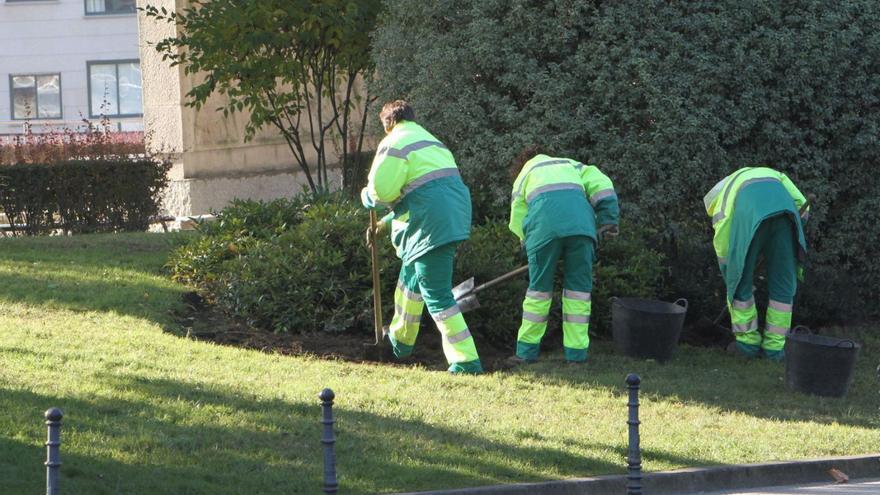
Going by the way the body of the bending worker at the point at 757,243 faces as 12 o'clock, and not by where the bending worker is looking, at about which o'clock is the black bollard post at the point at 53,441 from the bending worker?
The black bollard post is roughly at 7 o'clock from the bending worker.

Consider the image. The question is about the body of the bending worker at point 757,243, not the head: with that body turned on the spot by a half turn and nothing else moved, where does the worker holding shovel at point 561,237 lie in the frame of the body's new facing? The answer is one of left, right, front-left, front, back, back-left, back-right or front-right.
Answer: front-right

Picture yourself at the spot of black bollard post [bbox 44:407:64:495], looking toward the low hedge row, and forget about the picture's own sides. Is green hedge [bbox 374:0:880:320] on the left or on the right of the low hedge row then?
right

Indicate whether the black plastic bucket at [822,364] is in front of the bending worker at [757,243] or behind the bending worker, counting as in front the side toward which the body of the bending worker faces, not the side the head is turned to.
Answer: behind

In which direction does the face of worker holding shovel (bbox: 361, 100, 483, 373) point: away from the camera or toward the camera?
away from the camera

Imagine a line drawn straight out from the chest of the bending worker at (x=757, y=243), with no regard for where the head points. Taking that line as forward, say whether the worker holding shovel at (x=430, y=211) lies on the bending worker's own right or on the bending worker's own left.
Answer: on the bending worker's own left

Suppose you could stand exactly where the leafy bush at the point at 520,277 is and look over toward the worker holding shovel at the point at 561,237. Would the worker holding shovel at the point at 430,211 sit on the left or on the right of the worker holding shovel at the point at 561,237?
right

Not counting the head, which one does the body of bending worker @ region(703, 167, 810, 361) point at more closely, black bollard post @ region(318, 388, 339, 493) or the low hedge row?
the low hedge row

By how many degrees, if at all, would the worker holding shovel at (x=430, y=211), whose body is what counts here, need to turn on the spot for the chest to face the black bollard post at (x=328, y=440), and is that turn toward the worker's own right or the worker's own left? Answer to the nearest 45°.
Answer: approximately 135° to the worker's own left

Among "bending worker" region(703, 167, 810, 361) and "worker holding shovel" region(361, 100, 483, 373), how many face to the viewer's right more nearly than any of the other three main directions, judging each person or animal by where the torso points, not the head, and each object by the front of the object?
0

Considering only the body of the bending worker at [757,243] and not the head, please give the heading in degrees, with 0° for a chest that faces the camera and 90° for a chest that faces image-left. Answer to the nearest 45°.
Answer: approximately 180°

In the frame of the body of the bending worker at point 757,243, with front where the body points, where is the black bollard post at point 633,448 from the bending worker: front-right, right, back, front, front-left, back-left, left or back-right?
back

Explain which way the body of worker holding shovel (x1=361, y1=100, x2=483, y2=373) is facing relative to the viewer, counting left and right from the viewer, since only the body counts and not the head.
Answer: facing away from the viewer and to the left of the viewer

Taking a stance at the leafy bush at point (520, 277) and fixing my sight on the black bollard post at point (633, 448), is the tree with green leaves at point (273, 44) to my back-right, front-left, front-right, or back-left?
back-right
